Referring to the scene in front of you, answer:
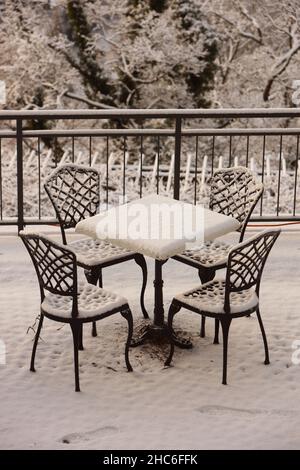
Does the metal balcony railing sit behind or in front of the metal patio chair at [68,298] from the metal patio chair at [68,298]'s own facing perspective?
in front

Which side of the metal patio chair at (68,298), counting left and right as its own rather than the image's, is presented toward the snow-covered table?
front

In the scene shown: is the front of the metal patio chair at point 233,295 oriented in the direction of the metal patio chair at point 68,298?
no

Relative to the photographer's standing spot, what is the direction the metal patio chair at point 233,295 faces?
facing away from the viewer and to the left of the viewer

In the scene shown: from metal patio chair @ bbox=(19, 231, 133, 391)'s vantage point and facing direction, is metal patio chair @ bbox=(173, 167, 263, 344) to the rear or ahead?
ahead

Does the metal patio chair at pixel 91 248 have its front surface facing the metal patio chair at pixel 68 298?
no

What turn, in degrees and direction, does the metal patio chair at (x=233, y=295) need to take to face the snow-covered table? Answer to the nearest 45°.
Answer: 0° — it already faces it

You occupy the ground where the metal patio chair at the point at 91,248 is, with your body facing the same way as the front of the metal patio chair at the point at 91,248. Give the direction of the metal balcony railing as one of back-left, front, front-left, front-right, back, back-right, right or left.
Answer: back-left

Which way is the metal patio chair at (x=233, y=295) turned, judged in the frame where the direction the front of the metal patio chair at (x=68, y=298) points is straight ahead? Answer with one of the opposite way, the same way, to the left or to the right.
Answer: to the left

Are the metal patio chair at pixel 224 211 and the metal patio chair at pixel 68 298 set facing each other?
yes

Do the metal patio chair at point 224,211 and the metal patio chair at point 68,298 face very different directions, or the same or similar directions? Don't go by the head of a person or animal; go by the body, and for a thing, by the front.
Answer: very different directions

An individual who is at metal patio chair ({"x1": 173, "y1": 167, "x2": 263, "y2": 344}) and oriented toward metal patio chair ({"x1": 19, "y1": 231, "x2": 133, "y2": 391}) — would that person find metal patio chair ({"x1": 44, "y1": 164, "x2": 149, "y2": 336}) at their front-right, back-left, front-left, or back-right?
front-right

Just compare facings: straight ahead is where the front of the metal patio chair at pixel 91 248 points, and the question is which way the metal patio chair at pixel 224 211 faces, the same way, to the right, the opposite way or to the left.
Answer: to the right

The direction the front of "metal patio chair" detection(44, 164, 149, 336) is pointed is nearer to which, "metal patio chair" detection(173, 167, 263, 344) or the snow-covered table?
the snow-covered table

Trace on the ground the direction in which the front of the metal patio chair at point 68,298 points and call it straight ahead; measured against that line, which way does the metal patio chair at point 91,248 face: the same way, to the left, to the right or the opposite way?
to the right

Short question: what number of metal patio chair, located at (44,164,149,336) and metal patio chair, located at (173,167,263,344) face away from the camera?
0

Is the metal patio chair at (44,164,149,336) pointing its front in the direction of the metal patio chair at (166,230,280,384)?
yes

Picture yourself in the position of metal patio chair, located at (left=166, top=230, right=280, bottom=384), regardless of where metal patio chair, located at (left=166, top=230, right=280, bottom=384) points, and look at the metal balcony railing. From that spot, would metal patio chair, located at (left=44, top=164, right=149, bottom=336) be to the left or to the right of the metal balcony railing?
left

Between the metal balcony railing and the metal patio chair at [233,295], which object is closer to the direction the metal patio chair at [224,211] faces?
the metal patio chair

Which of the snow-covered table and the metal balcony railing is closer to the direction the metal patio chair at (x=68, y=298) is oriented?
the snow-covered table

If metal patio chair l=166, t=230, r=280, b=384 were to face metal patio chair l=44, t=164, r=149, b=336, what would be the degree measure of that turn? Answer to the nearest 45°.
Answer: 0° — it already faces it

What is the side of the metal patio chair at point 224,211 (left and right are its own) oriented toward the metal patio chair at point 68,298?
front

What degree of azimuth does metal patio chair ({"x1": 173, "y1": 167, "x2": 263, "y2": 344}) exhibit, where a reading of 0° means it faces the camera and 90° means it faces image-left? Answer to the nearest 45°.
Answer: approximately 45°
